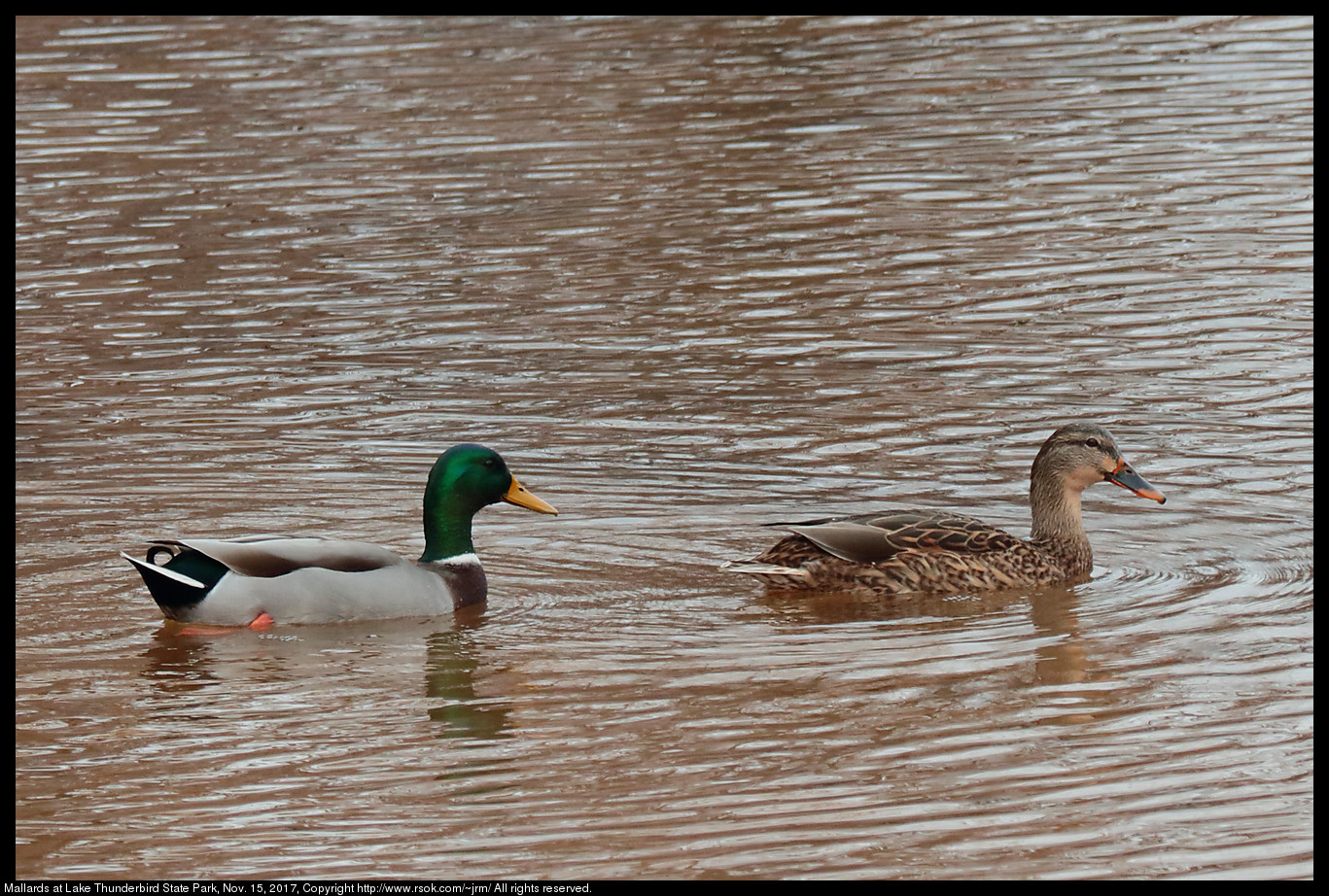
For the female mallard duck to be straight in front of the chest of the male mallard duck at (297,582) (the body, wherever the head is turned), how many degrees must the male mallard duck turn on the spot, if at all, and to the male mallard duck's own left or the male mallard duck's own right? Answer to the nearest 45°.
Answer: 0° — it already faces it

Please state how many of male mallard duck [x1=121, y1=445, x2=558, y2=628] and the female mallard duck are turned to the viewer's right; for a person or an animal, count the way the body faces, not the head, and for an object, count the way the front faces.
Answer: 2

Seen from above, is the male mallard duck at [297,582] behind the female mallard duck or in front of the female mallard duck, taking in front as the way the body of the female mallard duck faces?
behind

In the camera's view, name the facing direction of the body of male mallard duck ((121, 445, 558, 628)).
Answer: to the viewer's right

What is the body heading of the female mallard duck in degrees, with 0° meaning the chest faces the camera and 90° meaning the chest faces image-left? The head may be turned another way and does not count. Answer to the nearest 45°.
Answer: approximately 270°
